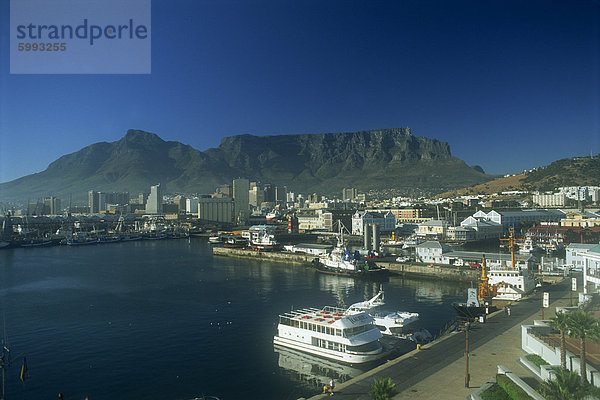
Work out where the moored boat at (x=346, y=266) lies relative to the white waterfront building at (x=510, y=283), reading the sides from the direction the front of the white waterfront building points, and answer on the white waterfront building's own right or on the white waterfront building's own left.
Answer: on the white waterfront building's own right

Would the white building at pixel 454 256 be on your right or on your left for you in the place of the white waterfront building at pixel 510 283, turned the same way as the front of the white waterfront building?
on your right

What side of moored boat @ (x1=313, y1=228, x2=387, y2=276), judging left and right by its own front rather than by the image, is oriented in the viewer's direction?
left
